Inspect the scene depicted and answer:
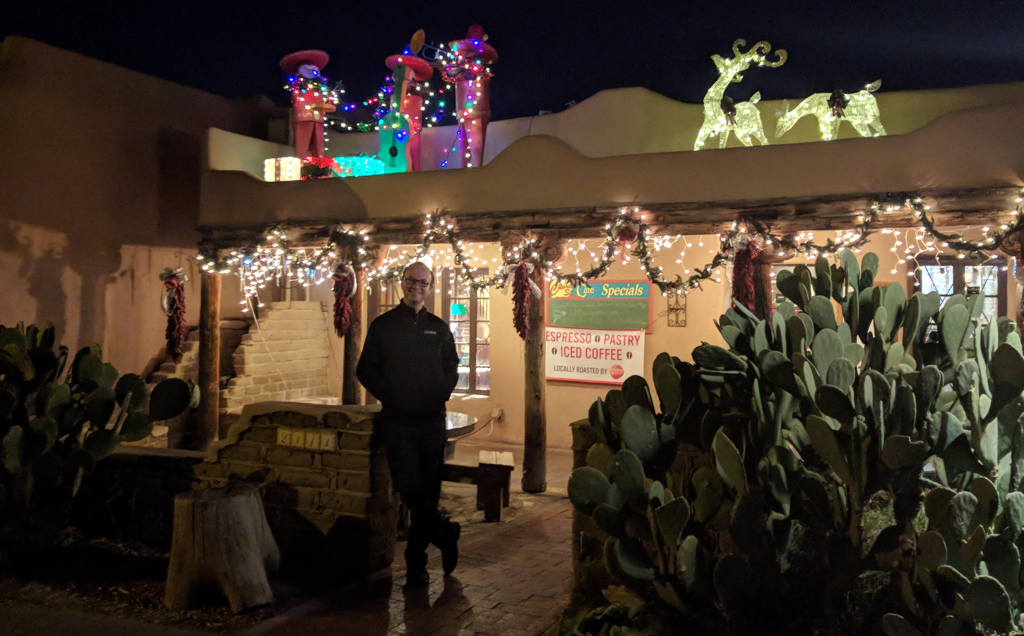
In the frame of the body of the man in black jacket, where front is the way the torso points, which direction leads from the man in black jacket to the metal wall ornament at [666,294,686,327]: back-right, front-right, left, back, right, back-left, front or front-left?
back-left

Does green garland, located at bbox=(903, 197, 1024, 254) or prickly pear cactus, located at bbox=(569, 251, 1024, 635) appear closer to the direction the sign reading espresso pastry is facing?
the prickly pear cactus

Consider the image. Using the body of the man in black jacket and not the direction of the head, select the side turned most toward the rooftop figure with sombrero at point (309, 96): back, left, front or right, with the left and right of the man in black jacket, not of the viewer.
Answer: back
